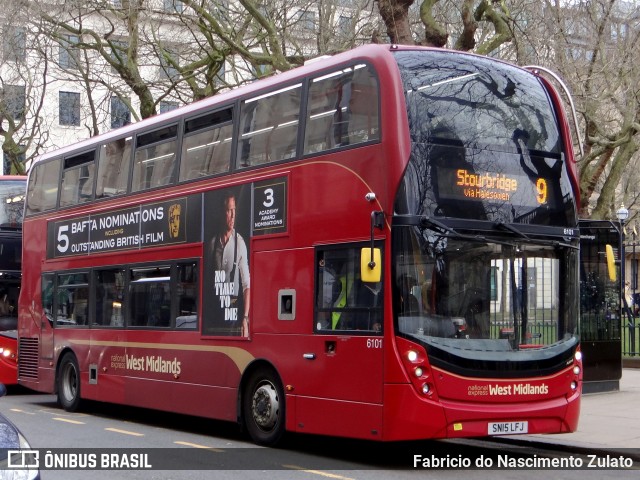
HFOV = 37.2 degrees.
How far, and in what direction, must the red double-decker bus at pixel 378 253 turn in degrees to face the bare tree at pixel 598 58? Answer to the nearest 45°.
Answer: approximately 90° to its left

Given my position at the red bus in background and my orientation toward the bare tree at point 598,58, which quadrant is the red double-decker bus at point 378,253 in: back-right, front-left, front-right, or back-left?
front-right

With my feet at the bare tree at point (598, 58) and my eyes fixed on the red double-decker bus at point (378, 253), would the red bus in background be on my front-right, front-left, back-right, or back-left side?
front-right

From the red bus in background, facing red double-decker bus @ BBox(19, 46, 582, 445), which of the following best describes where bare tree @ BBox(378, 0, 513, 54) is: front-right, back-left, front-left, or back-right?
front-left

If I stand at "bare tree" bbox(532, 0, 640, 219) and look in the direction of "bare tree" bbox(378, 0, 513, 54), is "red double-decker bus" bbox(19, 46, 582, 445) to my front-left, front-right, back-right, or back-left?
front-left

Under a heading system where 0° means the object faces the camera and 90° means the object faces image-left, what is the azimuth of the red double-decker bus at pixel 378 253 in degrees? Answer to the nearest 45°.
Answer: approximately 315°

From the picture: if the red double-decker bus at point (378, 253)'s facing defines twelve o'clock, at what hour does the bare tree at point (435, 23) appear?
The bare tree is roughly at 8 o'clock from the red double-decker bus.

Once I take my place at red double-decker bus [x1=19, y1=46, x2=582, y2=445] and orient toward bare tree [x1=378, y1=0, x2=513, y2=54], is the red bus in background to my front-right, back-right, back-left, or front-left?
front-left

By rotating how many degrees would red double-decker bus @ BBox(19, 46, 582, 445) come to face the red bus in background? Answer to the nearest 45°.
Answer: approximately 180°
